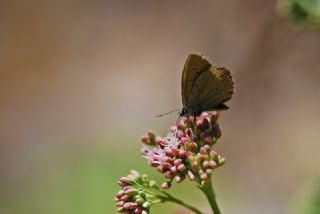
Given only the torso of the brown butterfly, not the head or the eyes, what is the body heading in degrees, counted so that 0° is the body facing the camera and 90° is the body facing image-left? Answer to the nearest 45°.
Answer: approximately 90°

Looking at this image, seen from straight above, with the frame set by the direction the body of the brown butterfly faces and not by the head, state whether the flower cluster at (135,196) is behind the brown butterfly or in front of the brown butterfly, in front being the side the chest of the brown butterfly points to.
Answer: in front
